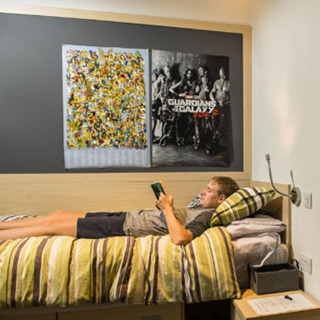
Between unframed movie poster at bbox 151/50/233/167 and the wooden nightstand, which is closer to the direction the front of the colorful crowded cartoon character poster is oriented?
the wooden nightstand

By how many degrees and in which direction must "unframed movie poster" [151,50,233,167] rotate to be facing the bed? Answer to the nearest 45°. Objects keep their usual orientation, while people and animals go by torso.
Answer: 0° — it already faces it

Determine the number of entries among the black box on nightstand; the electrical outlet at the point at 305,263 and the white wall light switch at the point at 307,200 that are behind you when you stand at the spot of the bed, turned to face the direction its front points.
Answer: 3

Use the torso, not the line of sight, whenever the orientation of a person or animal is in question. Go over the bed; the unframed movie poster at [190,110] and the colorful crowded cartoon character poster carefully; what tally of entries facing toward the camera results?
2

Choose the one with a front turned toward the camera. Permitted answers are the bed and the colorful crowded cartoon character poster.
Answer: the colorful crowded cartoon character poster

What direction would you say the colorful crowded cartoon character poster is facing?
toward the camera

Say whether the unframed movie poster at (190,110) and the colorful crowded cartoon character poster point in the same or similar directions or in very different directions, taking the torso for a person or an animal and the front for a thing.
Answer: same or similar directions

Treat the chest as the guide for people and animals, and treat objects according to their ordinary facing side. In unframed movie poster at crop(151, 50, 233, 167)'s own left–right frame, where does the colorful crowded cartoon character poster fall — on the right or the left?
on its right

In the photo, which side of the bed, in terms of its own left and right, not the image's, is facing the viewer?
left

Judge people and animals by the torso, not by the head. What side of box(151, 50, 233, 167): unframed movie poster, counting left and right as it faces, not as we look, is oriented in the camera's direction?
front

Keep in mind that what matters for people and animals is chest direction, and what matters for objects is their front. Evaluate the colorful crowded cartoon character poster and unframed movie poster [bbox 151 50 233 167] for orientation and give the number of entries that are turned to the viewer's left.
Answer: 0

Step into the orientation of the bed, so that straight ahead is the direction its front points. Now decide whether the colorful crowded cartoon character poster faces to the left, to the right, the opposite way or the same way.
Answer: to the left

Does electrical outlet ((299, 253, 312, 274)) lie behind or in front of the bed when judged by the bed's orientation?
behind

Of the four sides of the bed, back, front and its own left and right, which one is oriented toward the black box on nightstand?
back
